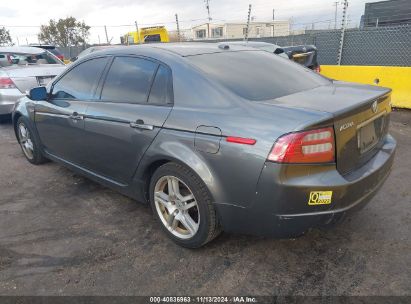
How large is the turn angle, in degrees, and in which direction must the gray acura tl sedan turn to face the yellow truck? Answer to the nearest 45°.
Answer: approximately 45° to its right

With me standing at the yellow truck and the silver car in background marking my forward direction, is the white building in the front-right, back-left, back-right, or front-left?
back-left

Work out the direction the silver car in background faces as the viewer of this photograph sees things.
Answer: facing away from the viewer and to the left of the viewer

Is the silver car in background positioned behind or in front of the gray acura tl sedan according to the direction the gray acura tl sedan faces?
in front

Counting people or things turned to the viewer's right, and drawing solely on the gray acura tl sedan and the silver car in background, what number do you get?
0

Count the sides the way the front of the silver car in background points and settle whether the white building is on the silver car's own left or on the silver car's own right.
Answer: on the silver car's own right

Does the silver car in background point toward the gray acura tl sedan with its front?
no

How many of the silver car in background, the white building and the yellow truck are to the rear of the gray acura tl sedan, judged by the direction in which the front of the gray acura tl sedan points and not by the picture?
0

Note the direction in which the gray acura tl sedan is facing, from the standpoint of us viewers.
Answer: facing away from the viewer and to the left of the viewer

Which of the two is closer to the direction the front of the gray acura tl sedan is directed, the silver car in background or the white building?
the silver car in background

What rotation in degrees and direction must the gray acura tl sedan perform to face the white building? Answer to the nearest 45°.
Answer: approximately 45° to its right

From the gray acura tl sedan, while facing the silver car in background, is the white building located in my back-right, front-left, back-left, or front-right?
front-right
